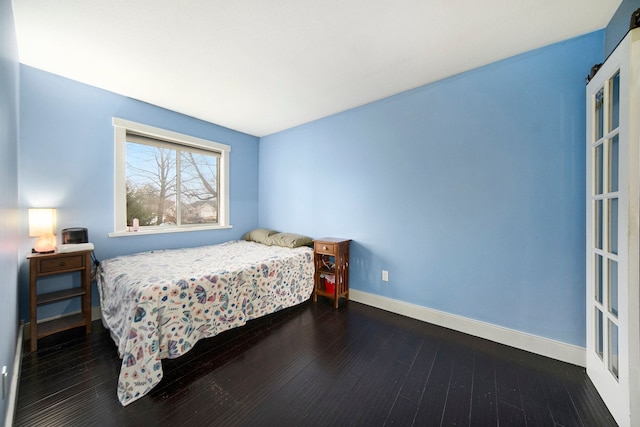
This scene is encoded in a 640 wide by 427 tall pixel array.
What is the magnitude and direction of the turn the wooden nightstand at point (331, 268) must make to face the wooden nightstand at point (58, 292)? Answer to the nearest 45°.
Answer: approximately 45° to its right

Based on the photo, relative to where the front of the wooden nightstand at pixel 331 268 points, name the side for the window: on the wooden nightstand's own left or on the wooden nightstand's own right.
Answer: on the wooden nightstand's own right

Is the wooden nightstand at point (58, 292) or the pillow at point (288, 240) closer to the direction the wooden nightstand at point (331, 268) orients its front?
the wooden nightstand

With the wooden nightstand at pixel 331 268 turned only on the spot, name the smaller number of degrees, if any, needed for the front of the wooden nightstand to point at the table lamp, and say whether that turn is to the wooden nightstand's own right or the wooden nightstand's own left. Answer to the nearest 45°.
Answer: approximately 45° to the wooden nightstand's own right

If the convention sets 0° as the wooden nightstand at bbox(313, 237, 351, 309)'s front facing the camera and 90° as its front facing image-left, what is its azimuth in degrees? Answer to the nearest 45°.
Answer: approximately 45°

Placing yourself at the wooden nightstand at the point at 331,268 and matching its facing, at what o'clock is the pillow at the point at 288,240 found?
The pillow is roughly at 2 o'clock from the wooden nightstand.

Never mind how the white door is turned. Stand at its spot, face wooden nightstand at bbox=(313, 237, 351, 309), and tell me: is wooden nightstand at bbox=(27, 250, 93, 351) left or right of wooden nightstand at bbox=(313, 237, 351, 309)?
left

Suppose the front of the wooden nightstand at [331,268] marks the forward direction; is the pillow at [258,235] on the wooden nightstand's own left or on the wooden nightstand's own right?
on the wooden nightstand's own right

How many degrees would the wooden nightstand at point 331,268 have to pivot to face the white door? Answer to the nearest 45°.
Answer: approximately 90° to its left

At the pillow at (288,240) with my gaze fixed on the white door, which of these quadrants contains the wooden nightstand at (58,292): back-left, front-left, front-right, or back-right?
back-right
